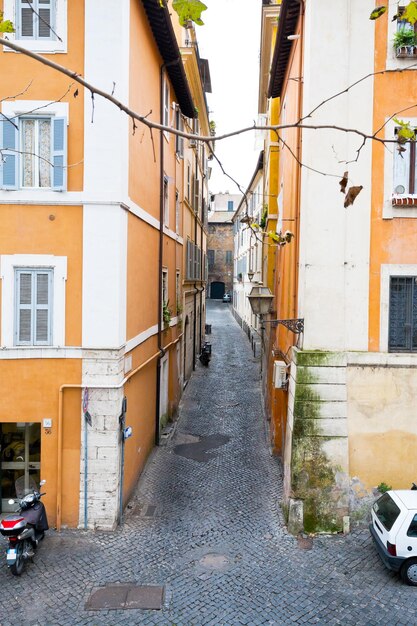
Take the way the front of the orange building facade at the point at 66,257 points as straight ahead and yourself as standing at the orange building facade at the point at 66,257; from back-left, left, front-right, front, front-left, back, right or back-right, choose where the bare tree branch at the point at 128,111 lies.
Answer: front

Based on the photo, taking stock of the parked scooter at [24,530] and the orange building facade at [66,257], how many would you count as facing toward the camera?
1

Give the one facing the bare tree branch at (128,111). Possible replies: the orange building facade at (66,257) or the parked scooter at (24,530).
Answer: the orange building facade

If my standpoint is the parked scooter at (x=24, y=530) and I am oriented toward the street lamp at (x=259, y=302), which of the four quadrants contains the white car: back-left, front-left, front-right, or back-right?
front-right

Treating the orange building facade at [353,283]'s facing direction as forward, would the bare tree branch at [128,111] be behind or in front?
in front

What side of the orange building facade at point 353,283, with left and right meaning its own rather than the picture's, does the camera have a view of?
front
